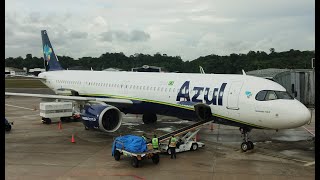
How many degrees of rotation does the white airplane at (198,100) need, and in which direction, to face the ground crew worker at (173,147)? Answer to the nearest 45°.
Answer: approximately 90° to its right

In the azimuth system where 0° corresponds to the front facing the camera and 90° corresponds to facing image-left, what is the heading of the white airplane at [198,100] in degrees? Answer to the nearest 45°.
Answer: approximately 315°

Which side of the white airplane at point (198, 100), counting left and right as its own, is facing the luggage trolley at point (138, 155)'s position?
right

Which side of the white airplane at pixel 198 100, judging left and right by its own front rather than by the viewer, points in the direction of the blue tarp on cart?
right
